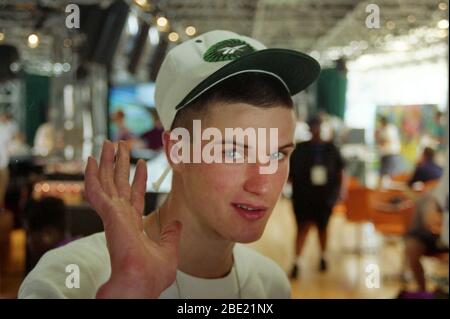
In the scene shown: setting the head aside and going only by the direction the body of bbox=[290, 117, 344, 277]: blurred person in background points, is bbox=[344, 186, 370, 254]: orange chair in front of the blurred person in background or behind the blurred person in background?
behind

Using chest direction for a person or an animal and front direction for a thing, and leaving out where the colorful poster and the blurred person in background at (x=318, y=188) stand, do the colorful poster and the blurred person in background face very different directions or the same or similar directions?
same or similar directions

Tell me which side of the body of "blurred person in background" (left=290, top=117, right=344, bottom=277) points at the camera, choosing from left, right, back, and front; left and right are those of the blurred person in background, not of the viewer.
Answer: front

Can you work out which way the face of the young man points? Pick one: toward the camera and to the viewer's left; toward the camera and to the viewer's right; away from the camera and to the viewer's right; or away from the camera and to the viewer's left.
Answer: toward the camera and to the viewer's right

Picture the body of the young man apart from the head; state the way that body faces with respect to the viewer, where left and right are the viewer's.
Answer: facing the viewer and to the right of the viewer

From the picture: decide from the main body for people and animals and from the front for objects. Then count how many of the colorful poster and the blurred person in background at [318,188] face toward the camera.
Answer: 2

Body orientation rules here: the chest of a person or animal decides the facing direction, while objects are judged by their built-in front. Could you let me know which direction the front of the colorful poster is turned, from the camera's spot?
facing the viewer
